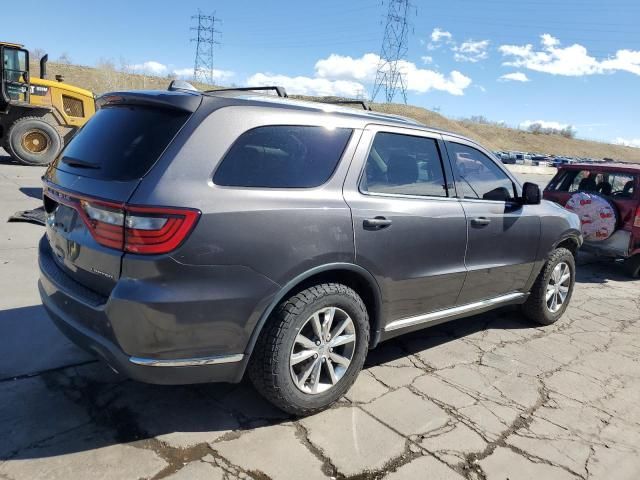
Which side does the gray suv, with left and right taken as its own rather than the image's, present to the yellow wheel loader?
left

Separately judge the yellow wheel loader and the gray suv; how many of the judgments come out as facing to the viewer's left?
1

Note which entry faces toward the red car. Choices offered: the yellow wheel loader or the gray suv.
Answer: the gray suv

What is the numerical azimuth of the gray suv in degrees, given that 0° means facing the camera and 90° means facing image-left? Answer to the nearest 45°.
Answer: approximately 225°

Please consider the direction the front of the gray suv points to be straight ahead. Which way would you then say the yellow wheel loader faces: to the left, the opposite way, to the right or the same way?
the opposite way

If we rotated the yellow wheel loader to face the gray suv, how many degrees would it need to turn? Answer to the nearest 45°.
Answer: approximately 90° to its left

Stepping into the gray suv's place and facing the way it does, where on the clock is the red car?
The red car is roughly at 12 o'clock from the gray suv.

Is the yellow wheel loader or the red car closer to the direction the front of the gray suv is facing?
the red car

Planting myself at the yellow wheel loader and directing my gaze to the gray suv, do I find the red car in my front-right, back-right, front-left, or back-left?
front-left

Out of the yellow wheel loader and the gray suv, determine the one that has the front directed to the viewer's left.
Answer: the yellow wheel loader

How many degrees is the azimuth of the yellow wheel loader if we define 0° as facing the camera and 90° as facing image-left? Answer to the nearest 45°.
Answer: approximately 90°

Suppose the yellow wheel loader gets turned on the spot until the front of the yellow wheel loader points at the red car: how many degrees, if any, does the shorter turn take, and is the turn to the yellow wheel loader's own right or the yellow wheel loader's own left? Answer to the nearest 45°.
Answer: approximately 135° to the yellow wheel loader's own left
